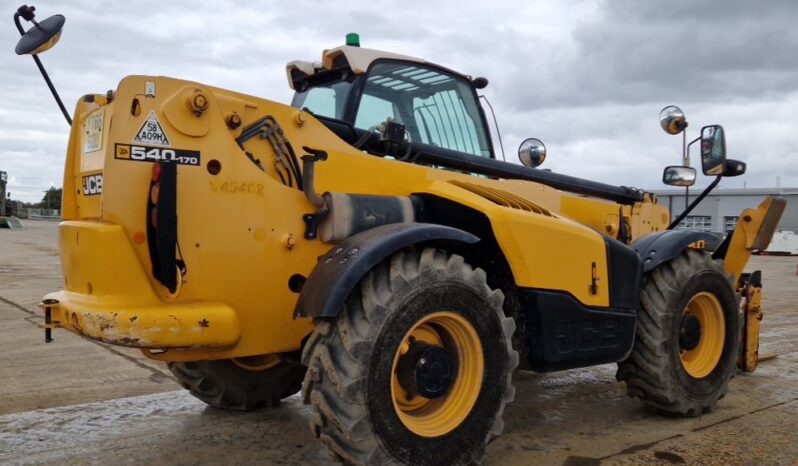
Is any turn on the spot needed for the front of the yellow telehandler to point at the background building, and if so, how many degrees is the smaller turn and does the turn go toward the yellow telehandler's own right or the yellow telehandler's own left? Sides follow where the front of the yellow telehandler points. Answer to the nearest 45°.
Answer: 0° — it already faces it

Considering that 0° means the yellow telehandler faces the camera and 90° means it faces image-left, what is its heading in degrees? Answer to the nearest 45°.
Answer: approximately 225°
